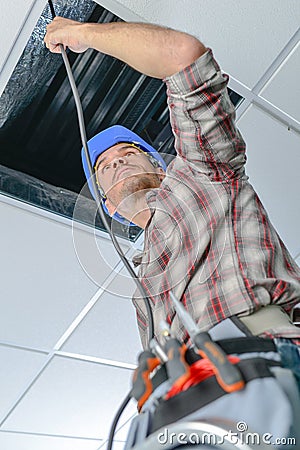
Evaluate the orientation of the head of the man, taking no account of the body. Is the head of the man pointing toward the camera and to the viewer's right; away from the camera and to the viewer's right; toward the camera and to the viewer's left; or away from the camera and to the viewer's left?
toward the camera and to the viewer's left
